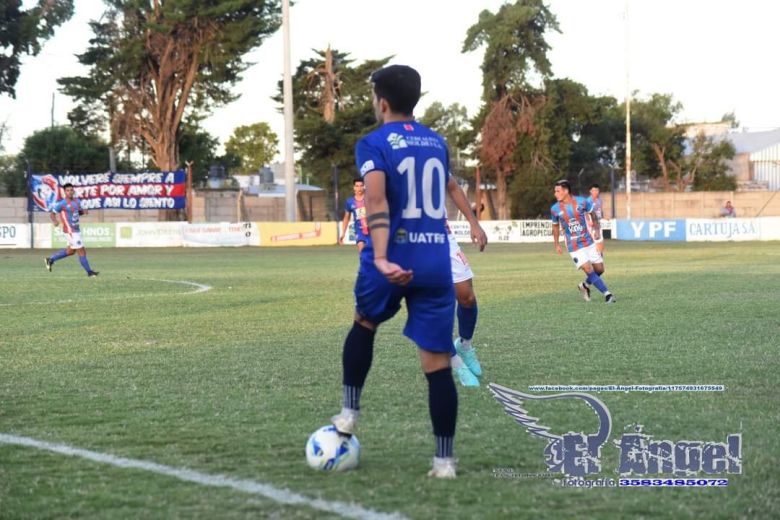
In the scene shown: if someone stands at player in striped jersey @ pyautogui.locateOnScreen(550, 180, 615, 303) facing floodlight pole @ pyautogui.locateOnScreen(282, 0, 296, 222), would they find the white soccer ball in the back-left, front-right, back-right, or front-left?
back-left

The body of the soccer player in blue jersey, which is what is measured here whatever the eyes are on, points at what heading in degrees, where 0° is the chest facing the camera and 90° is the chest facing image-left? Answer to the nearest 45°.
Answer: approximately 135°

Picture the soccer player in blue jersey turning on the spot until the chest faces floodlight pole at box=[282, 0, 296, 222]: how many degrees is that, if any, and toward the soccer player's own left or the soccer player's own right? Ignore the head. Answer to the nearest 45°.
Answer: approximately 45° to the soccer player's own right

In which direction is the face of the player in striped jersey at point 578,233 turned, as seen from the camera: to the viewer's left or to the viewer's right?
to the viewer's left
